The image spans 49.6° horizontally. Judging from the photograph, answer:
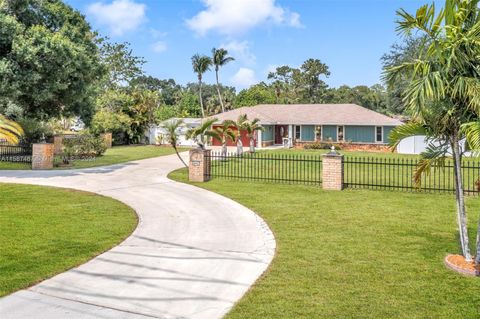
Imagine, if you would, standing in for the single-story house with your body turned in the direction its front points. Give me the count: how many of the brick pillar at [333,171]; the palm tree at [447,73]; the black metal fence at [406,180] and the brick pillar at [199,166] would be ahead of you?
4

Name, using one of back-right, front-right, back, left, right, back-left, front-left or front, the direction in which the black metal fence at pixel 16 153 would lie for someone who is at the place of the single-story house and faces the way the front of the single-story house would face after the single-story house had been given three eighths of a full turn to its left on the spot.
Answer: back

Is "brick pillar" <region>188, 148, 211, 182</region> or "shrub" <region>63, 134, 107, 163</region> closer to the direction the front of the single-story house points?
the brick pillar

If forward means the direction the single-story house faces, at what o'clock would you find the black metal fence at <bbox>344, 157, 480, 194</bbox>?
The black metal fence is roughly at 12 o'clock from the single-story house.

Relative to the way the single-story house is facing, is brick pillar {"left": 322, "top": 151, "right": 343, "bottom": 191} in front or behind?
in front

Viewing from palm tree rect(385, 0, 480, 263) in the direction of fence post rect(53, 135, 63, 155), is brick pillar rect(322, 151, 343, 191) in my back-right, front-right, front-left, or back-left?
front-right

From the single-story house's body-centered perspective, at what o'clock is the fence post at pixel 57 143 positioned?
The fence post is roughly at 2 o'clock from the single-story house.

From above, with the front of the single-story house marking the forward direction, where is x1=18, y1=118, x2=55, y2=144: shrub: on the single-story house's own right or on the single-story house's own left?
on the single-story house's own right

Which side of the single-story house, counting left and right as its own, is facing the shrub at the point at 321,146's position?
front

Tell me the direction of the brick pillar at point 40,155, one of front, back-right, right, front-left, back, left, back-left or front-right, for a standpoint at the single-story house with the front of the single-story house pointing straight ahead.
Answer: front-right

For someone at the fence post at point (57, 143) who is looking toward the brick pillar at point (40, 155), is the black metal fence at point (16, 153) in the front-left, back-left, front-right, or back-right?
front-right

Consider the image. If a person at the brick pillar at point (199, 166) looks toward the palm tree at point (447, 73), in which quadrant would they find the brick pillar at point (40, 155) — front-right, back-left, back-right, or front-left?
back-right

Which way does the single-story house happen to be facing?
toward the camera

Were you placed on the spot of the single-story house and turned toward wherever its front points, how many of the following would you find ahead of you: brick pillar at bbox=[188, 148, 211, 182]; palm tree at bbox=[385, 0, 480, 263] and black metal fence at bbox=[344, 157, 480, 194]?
3
